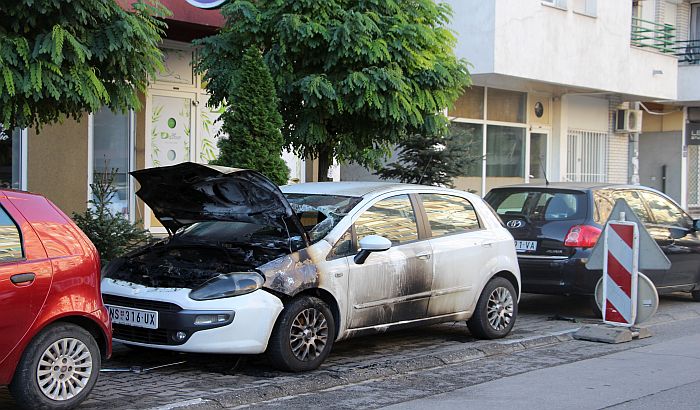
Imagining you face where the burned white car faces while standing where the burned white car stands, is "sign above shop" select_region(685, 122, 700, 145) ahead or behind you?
behind

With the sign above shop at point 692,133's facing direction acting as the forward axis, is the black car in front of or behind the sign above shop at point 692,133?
in front

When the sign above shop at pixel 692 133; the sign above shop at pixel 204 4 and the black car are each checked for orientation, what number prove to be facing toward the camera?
2

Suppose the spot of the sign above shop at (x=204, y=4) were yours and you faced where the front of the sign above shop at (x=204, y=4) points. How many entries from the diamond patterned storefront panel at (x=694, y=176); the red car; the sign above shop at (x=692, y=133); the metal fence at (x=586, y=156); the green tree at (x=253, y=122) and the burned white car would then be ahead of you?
3

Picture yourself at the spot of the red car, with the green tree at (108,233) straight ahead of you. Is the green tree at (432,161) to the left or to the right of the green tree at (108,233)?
right

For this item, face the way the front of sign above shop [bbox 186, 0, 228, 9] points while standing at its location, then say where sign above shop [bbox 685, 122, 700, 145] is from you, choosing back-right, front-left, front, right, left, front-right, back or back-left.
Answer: back-left

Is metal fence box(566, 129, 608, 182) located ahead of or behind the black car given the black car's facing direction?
ahead

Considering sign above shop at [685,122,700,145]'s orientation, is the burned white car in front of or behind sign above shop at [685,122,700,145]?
in front

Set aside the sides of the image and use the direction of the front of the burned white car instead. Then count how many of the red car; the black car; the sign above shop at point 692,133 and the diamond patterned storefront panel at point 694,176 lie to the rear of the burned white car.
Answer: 3

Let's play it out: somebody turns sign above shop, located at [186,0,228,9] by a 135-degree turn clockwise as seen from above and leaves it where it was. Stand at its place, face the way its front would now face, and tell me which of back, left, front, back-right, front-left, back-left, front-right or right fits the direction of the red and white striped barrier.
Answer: back

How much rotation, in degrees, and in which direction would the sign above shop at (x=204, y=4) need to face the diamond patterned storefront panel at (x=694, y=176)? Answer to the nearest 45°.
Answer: approximately 135° to its left

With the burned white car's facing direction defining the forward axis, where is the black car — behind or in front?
behind
